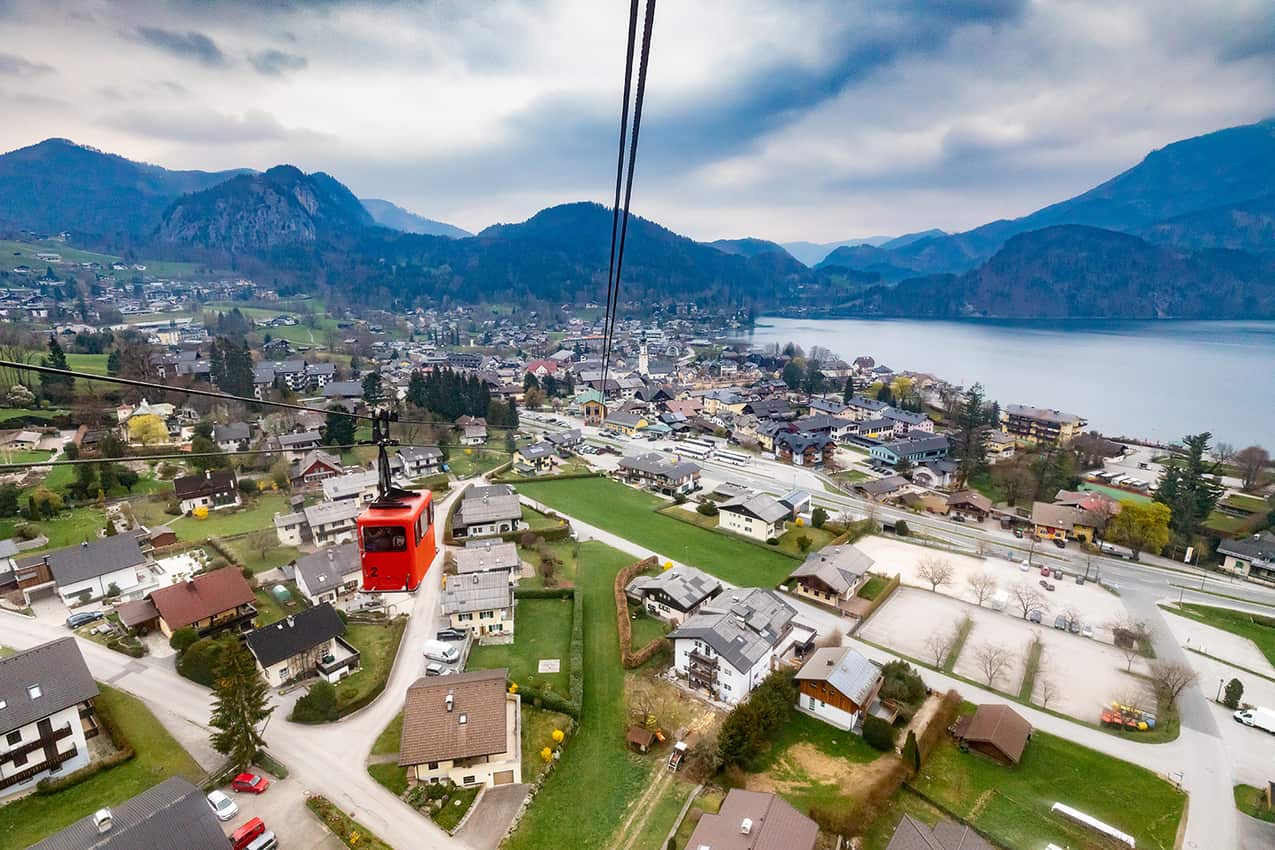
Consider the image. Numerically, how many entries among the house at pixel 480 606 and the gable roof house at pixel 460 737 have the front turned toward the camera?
2

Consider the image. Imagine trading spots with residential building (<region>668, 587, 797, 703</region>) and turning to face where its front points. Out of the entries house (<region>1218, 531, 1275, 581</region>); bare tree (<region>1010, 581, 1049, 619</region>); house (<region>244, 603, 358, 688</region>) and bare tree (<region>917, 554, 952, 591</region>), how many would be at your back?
3

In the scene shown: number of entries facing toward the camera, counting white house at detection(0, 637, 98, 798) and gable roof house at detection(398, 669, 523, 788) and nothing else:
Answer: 2

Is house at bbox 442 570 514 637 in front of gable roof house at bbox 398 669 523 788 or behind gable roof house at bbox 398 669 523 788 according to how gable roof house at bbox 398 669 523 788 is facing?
behind

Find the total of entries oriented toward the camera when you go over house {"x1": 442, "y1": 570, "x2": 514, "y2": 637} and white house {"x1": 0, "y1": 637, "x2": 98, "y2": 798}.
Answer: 2

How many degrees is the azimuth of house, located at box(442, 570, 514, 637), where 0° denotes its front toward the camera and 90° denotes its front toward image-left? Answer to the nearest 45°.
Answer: approximately 0°

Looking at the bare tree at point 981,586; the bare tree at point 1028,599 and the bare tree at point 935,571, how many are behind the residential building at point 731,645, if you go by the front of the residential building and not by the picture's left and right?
3

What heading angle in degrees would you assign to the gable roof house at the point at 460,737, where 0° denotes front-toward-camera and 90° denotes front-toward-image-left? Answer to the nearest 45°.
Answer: approximately 0°
